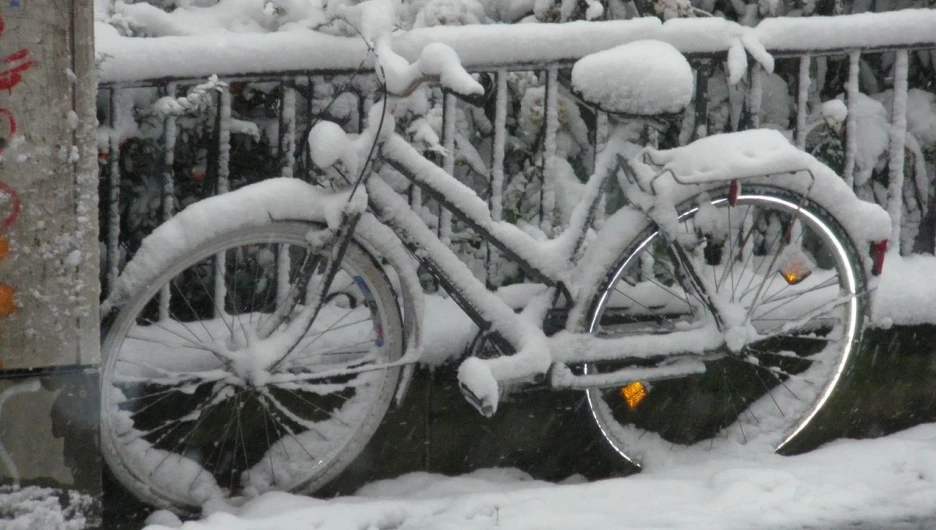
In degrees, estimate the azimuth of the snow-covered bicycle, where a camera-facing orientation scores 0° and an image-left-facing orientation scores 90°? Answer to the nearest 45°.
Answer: approximately 90°
